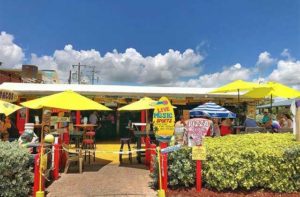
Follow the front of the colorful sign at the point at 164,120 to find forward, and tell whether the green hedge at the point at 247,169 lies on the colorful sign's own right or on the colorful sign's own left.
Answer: on the colorful sign's own left

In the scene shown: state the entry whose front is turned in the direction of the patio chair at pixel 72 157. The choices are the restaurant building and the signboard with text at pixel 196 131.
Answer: the restaurant building

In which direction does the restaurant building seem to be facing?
toward the camera

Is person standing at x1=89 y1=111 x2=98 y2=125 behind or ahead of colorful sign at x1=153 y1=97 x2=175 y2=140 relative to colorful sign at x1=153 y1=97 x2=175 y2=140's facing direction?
behind

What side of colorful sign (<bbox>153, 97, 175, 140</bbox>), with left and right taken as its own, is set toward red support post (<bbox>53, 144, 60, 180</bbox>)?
right

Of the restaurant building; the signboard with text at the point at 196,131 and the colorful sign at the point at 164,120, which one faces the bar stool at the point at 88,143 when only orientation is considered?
the restaurant building

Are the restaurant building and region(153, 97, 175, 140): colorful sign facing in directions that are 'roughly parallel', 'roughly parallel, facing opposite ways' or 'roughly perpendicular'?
roughly parallel

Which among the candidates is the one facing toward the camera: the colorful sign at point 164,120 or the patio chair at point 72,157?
the colorful sign

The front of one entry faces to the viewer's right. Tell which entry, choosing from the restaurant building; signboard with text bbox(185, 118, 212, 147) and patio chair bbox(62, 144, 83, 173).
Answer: the patio chair

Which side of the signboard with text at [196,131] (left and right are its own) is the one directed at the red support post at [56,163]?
right

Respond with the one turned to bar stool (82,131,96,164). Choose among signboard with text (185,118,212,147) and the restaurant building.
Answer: the restaurant building

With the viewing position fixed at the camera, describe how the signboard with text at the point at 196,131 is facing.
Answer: facing the viewer

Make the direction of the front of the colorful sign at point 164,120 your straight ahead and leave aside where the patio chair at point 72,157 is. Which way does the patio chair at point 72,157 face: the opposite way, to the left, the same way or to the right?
to the left

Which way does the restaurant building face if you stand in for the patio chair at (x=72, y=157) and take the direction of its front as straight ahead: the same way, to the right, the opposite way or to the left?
to the right

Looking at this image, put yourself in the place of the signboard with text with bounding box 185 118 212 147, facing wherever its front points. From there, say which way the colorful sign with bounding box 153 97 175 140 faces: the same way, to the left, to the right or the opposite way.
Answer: the same way
